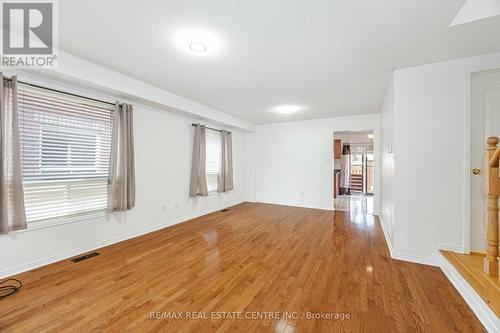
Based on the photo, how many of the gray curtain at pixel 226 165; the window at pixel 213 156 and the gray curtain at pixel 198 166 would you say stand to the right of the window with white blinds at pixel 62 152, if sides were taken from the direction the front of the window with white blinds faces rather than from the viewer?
0

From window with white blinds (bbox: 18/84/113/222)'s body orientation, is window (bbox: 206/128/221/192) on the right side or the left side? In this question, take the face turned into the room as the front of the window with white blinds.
on its left

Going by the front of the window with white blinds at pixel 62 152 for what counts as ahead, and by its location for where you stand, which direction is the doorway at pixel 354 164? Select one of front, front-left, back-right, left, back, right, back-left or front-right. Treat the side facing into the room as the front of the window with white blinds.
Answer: front-left

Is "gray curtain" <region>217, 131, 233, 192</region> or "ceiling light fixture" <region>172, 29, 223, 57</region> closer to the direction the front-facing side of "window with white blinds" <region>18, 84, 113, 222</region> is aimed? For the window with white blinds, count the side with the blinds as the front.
the ceiling light fixture

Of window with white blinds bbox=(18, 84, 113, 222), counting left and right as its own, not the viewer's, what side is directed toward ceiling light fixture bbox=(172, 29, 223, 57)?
front

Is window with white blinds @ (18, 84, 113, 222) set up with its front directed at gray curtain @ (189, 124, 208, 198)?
no

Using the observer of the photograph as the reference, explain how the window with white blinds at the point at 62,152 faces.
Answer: facing the viewer and to the right of the viewer

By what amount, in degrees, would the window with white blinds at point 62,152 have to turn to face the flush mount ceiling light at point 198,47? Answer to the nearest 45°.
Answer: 0° — it already faces it

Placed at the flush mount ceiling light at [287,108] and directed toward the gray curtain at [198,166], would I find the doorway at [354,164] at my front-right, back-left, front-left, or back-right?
back-right

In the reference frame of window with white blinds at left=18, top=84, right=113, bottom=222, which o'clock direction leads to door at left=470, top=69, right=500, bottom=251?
The door is roughly at 12 o'clock from the window with white blinds.

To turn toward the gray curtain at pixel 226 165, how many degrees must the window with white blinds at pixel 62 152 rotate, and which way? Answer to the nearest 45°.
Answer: approximately 45° to its left
